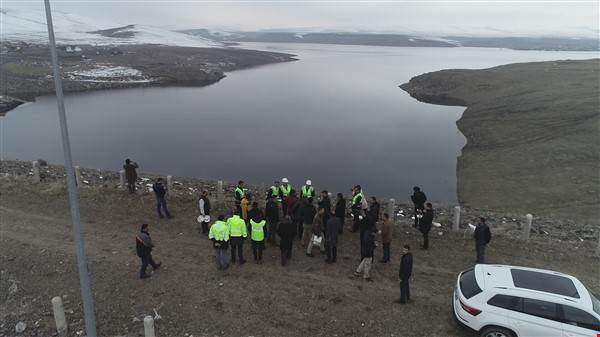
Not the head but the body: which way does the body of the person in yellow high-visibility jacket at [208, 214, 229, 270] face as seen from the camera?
away from the camera

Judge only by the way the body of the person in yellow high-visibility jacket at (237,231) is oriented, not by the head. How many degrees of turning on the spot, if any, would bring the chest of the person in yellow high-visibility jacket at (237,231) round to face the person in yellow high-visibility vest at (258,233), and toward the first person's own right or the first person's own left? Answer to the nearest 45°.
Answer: approximately 90° to the first person's own right

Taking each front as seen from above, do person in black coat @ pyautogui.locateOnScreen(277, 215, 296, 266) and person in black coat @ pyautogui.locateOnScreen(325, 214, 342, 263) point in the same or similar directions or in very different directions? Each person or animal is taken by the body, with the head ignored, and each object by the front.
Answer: same or similar directions

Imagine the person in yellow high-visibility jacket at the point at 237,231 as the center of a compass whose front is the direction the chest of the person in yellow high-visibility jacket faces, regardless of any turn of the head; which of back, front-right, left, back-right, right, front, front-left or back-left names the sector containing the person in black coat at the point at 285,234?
right

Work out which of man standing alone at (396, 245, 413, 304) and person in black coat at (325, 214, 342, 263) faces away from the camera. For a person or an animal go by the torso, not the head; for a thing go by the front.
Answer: the person in black coat

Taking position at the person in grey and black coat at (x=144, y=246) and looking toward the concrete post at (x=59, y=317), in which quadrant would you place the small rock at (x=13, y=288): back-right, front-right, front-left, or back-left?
front-right

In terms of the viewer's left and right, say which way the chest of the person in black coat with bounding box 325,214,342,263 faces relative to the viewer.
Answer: facing away from the viewer

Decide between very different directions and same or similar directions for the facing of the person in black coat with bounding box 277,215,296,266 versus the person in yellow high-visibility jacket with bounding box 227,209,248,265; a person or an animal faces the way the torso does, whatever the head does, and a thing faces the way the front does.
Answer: same or similar directions

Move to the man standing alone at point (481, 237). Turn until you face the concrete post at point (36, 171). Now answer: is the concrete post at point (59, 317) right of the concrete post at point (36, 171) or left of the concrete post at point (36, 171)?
left
